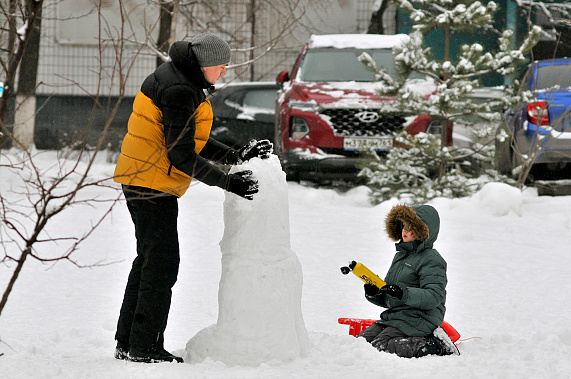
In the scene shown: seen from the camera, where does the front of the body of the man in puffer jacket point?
to the viewer's right

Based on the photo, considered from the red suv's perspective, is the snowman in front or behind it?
in front

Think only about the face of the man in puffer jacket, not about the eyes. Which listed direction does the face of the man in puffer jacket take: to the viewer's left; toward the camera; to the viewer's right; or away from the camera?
to the viewer's right

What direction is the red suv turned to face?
toward the camera

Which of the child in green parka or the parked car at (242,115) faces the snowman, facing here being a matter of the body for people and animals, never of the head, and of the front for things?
the child in green parka

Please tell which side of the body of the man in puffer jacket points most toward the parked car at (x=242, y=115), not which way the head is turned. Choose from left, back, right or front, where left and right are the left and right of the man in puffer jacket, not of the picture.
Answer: left

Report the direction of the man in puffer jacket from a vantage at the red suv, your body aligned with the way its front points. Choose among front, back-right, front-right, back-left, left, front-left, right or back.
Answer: front

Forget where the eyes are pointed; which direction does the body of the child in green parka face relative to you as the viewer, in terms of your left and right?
facing the viewer and to the left of the viewer
